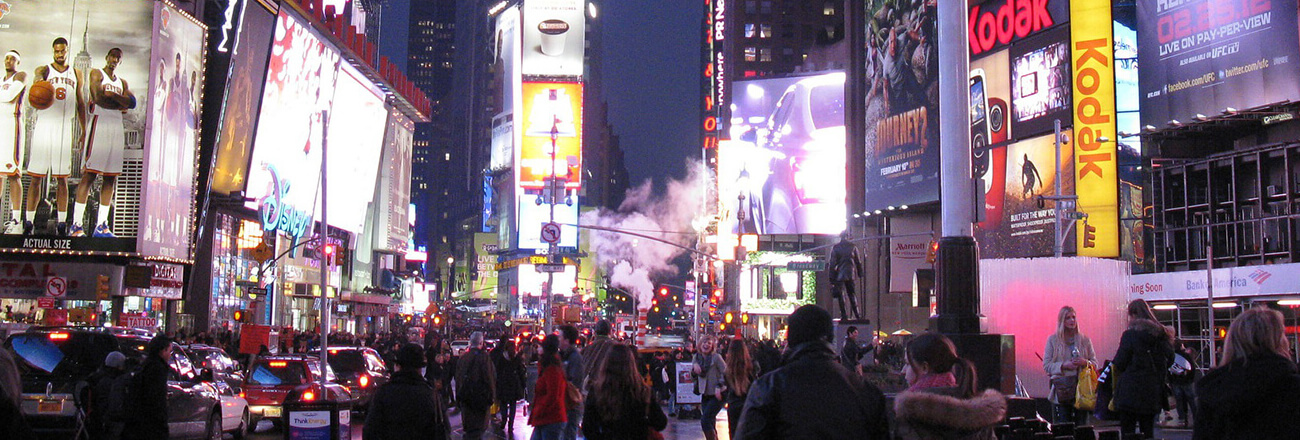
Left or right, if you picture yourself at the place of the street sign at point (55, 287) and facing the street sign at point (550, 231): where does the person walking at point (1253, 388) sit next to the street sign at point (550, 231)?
right

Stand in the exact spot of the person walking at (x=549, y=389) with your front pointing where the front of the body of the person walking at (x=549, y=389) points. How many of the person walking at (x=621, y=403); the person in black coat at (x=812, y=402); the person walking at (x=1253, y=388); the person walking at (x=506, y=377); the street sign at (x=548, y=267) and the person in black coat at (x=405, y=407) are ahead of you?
2

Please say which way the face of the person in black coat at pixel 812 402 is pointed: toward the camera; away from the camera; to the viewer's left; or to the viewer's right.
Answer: away from the camera

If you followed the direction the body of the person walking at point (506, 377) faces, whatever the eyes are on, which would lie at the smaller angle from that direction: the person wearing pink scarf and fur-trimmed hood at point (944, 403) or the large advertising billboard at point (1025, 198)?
the large advertising billboard

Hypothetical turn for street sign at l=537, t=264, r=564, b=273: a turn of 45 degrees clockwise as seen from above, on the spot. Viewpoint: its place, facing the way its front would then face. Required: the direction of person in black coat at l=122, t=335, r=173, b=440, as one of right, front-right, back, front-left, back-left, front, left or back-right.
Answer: front-left

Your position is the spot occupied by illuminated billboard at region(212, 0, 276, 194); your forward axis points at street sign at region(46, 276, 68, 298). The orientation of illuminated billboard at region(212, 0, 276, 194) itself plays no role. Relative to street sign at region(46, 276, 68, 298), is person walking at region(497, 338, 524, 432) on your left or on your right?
left

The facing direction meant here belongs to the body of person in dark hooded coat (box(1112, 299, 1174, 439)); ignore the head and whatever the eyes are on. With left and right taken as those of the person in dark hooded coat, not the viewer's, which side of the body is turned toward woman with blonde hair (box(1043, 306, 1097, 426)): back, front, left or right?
front

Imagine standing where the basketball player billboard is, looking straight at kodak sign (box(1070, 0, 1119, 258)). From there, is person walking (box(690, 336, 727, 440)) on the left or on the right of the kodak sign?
right

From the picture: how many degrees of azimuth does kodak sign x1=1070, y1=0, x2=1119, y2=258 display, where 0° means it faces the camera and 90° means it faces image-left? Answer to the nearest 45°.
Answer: approximately 0°

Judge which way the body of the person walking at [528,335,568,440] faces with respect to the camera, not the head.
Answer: away from the camera

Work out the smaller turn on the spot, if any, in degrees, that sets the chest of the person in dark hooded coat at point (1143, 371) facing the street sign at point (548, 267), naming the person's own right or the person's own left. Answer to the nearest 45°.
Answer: approximately 45° to the person's own left

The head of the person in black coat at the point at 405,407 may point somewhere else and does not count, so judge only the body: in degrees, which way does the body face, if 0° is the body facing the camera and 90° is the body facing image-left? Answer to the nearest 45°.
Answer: approximately 180°

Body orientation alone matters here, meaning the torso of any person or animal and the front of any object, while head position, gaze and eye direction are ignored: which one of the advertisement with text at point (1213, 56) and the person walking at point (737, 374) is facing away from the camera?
the person walking

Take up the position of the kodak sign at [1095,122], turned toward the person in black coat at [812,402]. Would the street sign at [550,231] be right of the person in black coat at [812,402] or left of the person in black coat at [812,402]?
right

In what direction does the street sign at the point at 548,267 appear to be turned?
toward the camera

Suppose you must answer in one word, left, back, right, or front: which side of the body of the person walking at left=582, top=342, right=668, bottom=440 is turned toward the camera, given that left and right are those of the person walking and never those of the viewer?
back

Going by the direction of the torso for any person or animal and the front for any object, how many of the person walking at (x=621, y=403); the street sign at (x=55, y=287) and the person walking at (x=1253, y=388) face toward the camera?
1
